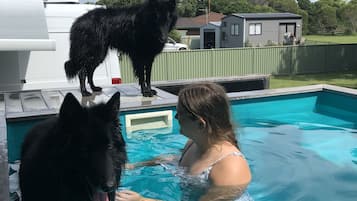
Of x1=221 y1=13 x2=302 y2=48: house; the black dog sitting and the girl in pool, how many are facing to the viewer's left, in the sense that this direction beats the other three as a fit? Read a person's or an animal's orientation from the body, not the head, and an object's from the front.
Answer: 1

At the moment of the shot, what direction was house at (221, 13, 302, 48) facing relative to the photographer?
facing the viewer and to the right of the viewer

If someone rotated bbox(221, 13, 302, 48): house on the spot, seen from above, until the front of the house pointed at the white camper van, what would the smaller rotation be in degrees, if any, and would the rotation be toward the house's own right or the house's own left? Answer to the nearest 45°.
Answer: approximately 45° to the house's own right

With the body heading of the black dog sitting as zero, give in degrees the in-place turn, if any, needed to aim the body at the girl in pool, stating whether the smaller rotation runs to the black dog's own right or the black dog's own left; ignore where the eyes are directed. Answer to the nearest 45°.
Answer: approximately 90° to the black dog's own left

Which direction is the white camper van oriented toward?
to the viewer's left

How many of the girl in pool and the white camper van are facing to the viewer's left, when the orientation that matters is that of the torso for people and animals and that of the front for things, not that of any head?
2

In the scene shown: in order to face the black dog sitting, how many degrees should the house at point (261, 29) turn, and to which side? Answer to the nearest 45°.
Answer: approximately 45° to its right

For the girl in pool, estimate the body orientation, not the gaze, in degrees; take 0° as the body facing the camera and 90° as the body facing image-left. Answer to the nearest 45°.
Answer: approximately 90°

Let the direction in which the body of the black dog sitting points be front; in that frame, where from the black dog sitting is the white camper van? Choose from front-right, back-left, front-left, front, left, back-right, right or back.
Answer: back-left

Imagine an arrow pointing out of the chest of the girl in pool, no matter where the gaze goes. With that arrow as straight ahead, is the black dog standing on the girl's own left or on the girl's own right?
on the girl's own right

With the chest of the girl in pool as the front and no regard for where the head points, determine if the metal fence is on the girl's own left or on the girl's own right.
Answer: on the girl's own right

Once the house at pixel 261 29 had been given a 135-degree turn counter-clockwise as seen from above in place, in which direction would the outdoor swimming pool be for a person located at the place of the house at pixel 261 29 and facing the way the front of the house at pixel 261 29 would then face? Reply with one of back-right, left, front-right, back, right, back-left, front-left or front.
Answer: back

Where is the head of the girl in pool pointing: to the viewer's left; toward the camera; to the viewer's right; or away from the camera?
to the viewer's left
